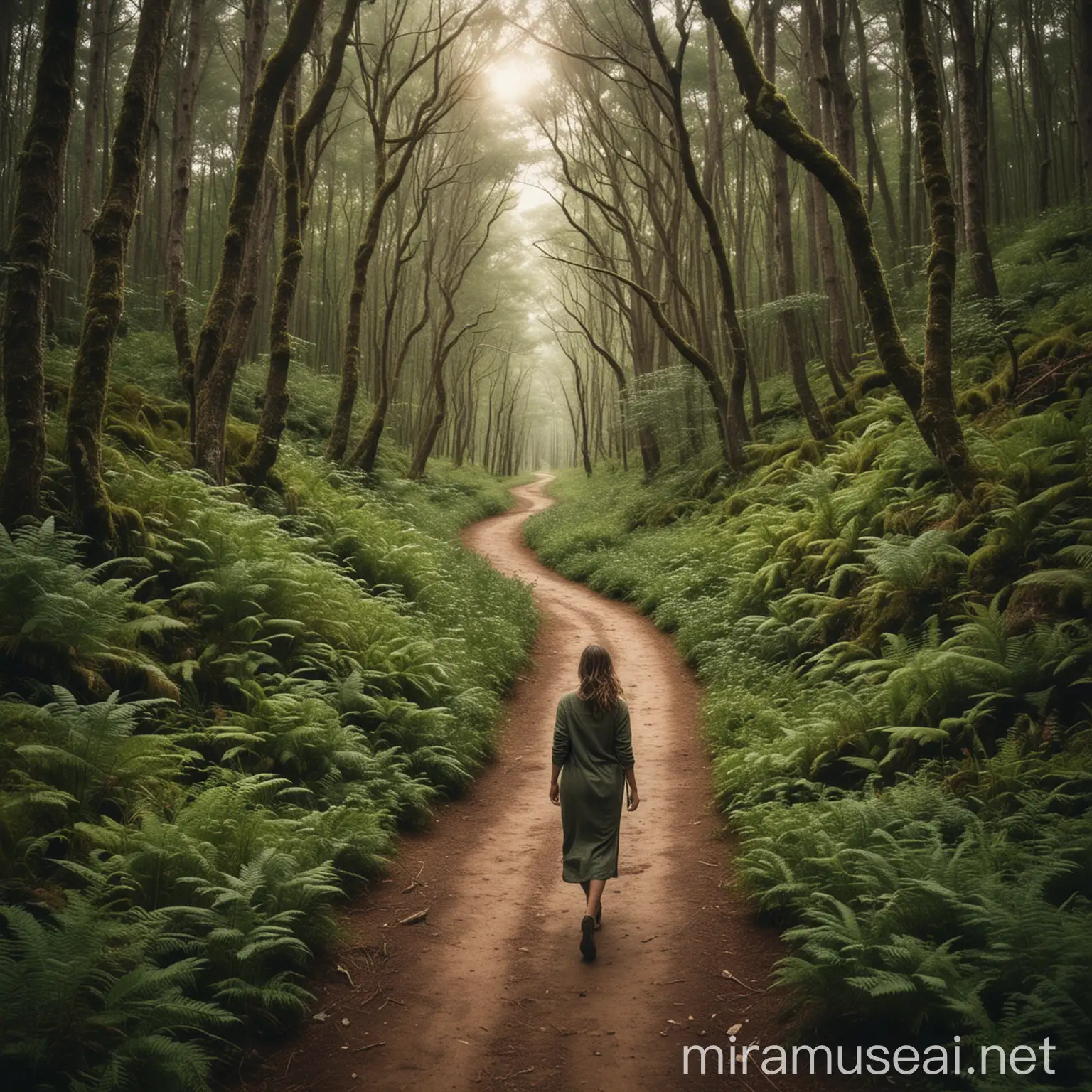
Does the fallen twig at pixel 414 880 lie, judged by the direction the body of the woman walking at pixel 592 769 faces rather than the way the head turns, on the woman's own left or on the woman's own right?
on the woman's own left

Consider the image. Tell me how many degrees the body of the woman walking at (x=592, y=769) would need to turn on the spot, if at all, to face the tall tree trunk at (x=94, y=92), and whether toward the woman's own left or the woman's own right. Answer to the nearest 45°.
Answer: approximately 45° to the woman's own left

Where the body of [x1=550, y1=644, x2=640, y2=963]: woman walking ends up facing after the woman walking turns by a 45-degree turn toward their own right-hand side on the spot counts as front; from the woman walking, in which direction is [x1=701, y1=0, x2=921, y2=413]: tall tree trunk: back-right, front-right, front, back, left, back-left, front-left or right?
front

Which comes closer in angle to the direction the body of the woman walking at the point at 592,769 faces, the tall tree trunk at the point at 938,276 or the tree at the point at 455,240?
the tree

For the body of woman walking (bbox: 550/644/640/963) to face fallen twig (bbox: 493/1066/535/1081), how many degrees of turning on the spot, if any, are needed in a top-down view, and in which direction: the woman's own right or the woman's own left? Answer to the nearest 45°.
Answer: approximately 180°

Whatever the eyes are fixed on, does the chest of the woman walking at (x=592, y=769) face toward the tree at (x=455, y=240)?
yes

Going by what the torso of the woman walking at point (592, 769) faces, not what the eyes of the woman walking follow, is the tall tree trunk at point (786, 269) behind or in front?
in front

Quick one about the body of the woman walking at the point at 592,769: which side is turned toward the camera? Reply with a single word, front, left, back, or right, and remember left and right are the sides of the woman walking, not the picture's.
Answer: back

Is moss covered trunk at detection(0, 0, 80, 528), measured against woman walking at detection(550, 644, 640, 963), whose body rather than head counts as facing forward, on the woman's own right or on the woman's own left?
on the woman's own left

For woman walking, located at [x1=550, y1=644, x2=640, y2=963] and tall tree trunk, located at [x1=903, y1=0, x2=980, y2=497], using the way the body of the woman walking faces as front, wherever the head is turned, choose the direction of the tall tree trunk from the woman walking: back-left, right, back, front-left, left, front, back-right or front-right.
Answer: front-right

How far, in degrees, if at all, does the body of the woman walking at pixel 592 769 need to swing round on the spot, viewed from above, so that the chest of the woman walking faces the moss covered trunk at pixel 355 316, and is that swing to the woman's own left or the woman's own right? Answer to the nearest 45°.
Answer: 0° — they already face it

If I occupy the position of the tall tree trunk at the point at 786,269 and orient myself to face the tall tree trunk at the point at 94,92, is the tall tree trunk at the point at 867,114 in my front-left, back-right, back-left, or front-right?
back-right
